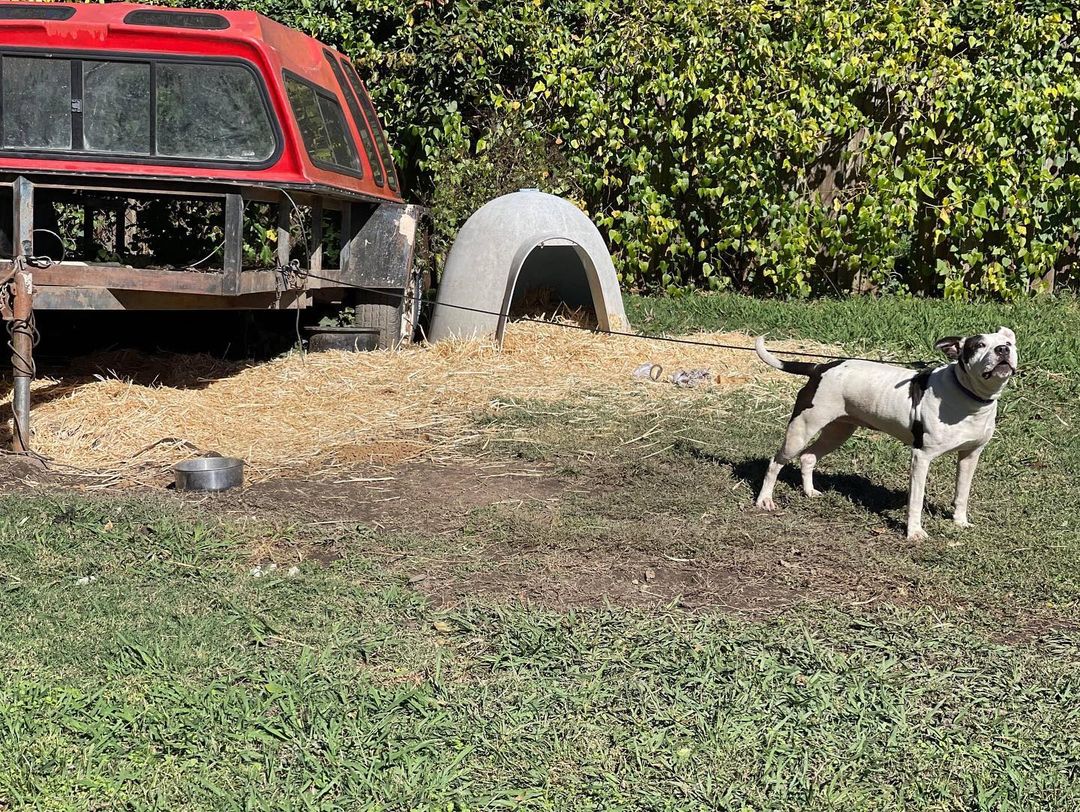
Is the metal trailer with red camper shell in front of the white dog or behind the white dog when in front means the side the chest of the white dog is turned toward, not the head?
behind

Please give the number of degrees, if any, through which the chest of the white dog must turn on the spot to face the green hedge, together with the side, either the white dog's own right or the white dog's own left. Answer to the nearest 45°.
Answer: approximately 135° to the white dog's own left

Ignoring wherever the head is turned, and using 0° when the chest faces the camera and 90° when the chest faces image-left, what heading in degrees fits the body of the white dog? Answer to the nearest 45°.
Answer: approximately 315°

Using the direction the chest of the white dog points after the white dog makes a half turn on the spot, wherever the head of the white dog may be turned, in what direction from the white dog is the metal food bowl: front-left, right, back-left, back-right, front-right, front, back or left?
front-left
